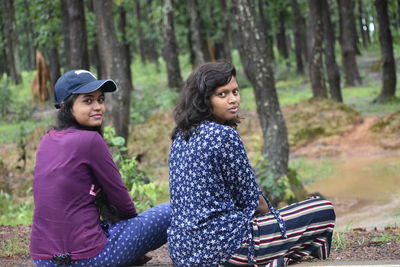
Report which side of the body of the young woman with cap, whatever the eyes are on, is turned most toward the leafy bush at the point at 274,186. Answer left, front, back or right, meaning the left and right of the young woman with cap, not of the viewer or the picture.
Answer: front

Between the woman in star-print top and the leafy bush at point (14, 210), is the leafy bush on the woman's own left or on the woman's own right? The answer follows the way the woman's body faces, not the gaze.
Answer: on the woman's own left

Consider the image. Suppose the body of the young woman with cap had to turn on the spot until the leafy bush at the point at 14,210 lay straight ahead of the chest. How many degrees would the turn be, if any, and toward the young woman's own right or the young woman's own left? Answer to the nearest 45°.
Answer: approximately 45° to the young woman's own left

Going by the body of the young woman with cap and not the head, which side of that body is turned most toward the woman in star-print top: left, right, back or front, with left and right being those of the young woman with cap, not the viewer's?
right

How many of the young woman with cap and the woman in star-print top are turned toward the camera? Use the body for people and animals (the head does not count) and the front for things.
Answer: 0

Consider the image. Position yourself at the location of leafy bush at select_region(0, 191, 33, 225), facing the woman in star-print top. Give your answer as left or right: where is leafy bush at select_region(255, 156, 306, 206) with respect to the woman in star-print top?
left

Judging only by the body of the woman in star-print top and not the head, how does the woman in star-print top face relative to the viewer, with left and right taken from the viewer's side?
facing away from the viewer and to the right of the viewer

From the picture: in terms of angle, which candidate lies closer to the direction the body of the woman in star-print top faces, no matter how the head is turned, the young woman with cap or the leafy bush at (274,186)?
the leafy bush

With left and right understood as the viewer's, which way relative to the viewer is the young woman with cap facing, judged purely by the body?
facing away from the viewer and to the right of the viewer

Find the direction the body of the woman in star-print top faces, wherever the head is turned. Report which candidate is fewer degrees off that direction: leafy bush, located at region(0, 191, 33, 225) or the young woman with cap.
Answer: the leafy bush
